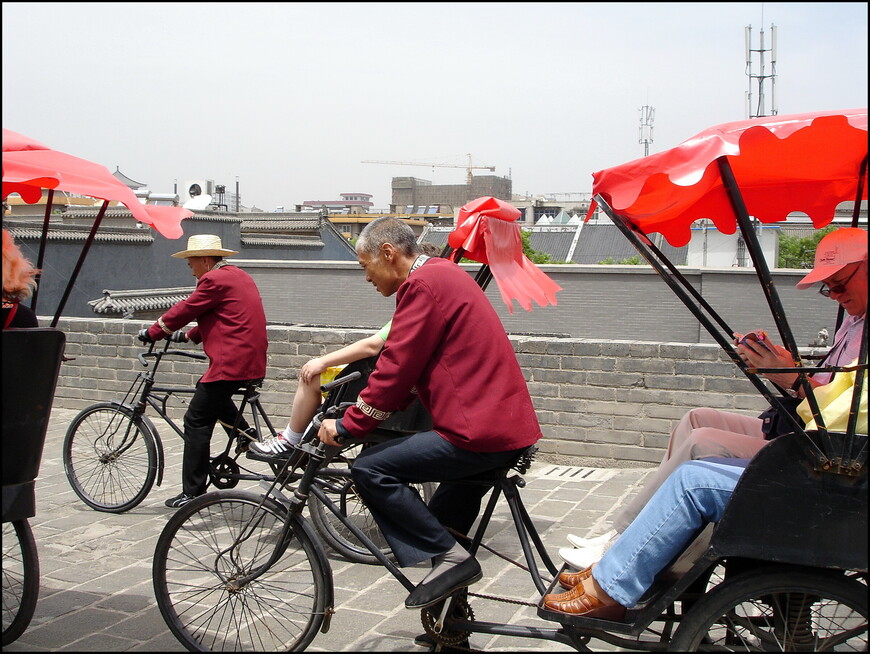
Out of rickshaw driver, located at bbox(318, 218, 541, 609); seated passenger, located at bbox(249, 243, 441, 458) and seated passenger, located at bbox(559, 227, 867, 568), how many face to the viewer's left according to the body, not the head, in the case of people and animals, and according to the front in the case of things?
3

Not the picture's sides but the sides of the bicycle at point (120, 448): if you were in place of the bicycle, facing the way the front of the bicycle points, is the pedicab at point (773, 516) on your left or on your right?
on your left

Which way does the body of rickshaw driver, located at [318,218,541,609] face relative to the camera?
to the viewer's left

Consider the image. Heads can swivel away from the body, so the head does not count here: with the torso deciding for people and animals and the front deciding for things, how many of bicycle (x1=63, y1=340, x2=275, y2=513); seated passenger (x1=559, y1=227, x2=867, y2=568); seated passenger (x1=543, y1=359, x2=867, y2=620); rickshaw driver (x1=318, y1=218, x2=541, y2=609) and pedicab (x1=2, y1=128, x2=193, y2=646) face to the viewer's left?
5

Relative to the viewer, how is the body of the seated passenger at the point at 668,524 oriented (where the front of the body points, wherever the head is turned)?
to the viewer's left

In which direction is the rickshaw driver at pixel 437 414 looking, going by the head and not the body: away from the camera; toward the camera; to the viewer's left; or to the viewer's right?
to the viewer's left

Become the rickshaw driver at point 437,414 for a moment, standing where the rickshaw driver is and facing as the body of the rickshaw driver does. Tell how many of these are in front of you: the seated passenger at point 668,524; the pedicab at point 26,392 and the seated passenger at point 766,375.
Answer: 1

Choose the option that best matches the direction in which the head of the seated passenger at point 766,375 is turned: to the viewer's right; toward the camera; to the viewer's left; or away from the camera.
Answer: to the viewer's left

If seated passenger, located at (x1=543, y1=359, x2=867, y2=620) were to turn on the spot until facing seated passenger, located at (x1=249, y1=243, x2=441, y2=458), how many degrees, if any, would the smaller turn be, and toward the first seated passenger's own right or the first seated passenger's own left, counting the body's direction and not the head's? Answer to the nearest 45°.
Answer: approximately 45° to the first seated passenger's own right

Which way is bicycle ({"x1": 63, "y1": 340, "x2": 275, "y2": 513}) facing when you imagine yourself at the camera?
facing to the left of the viewer

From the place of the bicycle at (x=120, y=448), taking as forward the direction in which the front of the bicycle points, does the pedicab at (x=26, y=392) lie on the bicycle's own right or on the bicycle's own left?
on the bicycle's own left

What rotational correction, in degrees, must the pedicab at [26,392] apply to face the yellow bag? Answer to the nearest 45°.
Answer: approximately 135° to its left

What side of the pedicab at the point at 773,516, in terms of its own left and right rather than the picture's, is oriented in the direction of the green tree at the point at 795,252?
right

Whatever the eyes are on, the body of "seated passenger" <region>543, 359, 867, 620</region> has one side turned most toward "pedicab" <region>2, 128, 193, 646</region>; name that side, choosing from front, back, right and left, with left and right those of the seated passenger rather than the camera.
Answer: front

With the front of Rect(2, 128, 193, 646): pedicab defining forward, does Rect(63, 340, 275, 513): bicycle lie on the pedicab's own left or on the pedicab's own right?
on the pedicab's own right

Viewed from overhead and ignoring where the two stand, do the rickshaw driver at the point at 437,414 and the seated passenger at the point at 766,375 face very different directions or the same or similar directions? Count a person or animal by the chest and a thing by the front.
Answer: same or similar directions

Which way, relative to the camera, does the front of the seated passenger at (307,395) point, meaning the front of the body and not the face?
to the viewer's left

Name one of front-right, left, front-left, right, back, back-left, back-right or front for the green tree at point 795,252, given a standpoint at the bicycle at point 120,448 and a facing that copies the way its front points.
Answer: back-right

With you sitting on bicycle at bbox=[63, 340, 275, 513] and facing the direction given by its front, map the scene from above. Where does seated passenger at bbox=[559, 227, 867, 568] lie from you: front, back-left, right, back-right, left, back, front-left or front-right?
back-left

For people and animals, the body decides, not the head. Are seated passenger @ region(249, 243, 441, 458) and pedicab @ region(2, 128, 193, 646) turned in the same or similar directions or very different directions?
same or similar directions

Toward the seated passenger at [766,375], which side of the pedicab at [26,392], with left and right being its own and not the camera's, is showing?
back
